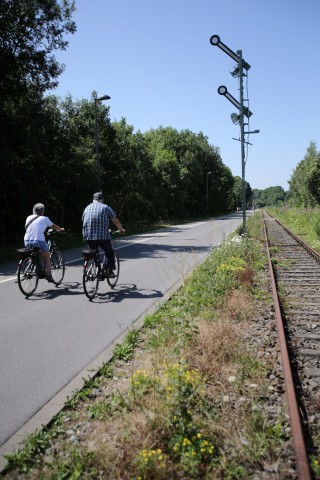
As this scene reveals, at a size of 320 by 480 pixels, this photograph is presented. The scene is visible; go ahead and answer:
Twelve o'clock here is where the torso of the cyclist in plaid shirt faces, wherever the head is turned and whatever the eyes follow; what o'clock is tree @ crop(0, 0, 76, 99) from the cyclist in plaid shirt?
The tree is roughly at 10 o'clock from the cyclist in plaid shirt.

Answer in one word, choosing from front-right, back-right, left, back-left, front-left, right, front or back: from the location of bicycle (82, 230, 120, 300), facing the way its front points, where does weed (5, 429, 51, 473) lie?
back-right

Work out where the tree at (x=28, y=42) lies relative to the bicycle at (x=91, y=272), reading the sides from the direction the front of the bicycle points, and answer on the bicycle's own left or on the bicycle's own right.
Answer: on the bicycle's own left

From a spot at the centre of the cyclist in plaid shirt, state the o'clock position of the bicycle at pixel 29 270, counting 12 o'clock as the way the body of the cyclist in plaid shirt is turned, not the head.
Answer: The bicycle is roughly at 8 o'clock from the cyclist in plaid shirt.

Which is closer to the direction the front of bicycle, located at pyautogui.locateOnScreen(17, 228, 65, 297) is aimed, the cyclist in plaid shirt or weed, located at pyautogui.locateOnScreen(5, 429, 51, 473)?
the cyclist in plaid shirt

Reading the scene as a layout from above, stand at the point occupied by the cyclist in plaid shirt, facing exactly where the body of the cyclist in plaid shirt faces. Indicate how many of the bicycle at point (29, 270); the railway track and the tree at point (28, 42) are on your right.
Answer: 1

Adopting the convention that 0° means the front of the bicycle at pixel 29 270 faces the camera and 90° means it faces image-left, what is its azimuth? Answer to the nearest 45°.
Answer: approximately 225°

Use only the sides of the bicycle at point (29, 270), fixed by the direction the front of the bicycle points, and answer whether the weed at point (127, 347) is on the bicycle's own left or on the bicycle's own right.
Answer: on the bicycle's own right

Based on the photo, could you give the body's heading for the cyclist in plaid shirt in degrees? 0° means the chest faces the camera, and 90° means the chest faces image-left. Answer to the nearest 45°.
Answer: approximately 225°

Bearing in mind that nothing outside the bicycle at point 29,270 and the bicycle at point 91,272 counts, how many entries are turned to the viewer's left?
0

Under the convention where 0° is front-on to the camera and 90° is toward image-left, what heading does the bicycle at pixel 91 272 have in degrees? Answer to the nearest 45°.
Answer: approximately 225°

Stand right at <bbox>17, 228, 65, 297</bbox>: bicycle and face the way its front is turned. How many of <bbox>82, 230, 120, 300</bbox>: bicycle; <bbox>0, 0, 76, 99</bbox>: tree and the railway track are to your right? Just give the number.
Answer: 2

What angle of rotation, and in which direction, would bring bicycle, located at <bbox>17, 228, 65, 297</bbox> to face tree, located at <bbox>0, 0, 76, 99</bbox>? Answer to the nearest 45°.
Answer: approximately 45° to its left
